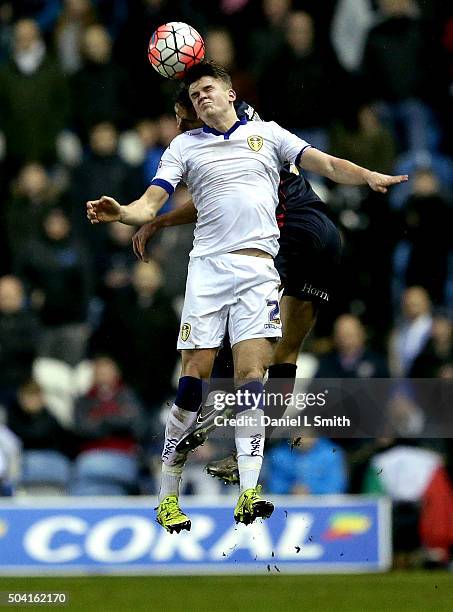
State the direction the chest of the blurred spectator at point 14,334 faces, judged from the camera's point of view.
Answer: toward the camera

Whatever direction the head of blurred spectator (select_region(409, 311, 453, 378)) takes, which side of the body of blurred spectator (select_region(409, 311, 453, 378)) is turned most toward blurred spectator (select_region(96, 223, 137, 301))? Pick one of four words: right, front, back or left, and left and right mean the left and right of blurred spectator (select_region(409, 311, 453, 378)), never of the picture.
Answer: right

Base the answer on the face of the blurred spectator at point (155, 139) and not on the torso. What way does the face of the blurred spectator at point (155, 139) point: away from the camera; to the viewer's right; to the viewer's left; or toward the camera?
toward the camera

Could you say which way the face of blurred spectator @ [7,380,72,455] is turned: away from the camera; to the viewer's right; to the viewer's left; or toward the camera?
toward the camera

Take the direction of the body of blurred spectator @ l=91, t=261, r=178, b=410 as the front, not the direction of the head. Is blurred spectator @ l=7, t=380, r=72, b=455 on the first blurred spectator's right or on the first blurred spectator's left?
on the first blurred spectator's right

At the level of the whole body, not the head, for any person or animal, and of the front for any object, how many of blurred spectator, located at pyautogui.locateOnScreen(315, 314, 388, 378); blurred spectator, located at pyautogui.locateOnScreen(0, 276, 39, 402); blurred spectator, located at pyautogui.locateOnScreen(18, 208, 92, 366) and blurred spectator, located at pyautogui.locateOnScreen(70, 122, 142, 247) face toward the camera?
4

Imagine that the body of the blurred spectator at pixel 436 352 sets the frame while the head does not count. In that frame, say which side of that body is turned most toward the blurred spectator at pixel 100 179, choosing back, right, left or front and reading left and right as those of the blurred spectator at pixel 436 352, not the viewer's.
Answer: right

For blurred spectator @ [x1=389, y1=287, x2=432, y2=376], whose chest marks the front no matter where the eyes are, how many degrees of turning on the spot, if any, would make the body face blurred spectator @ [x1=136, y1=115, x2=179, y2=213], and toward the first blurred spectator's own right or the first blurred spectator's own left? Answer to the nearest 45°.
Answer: approximately 90° to the first blurred spectator's own right
